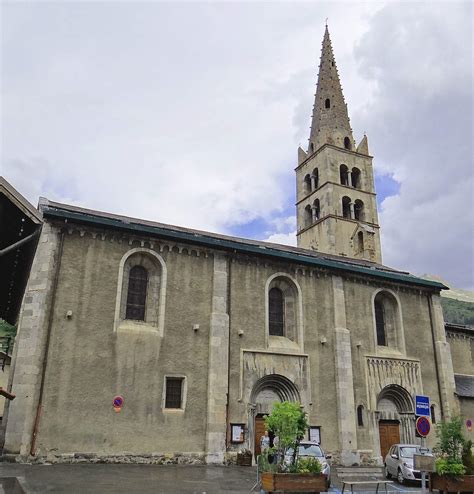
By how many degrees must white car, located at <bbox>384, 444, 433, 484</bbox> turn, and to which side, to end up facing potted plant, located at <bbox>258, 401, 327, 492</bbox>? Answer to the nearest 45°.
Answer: approximately 45° to its right

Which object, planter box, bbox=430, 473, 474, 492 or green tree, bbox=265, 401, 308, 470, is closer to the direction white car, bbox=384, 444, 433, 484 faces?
the planter box

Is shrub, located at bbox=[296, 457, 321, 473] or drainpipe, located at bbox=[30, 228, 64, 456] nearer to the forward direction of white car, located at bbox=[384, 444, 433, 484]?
the shrub

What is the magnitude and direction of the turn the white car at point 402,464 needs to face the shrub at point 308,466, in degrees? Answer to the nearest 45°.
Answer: approximately 45° to its right

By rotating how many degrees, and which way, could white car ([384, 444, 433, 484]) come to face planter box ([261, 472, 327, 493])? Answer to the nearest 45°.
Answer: approximately 45° to its right

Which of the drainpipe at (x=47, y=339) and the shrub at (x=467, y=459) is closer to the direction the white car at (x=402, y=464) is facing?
the shrub

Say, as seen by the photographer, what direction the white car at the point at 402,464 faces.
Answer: facing the viewer and to the right of the viewer

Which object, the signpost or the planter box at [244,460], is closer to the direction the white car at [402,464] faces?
the signpost

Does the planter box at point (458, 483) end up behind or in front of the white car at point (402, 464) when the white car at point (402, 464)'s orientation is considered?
in front

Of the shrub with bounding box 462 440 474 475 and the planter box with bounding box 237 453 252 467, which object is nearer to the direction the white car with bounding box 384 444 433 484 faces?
the shrub

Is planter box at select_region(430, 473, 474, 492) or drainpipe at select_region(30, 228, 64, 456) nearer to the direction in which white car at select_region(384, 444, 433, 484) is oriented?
the planter box
